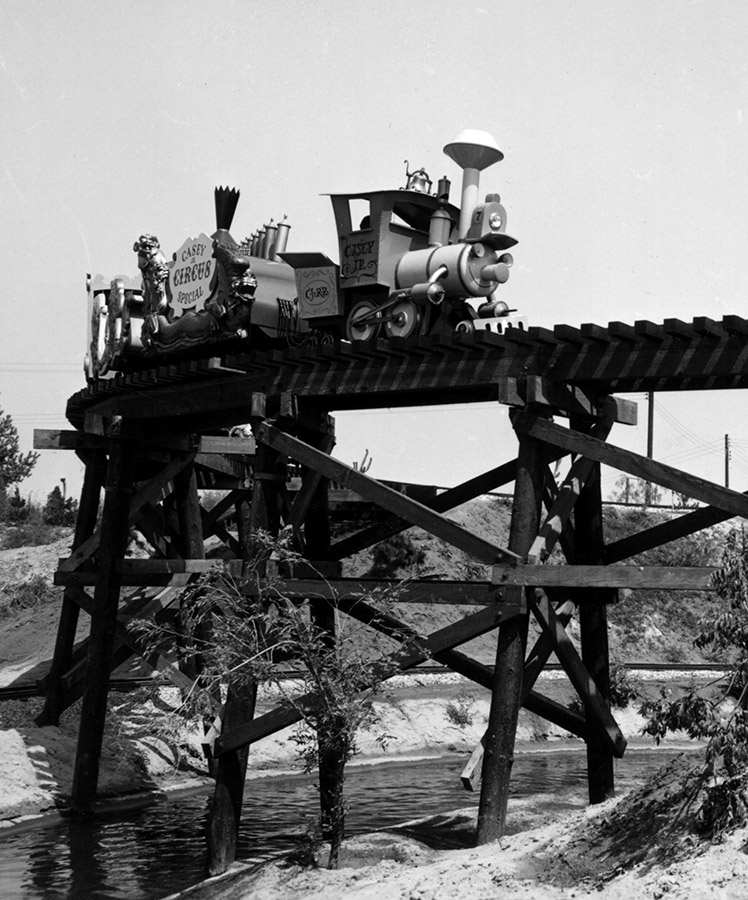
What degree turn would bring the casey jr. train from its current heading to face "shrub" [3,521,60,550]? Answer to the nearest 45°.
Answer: approximately 135° to its left

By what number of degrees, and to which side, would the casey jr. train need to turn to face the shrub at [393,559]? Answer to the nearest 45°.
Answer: approximately 135° to its left

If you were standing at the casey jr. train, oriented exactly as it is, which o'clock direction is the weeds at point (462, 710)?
The weeds is roughly at 8 o'clock from the casey jr. train.

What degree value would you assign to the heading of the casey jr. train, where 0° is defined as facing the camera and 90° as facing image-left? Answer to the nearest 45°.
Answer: approximately 315°

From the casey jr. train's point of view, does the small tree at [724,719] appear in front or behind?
in front
